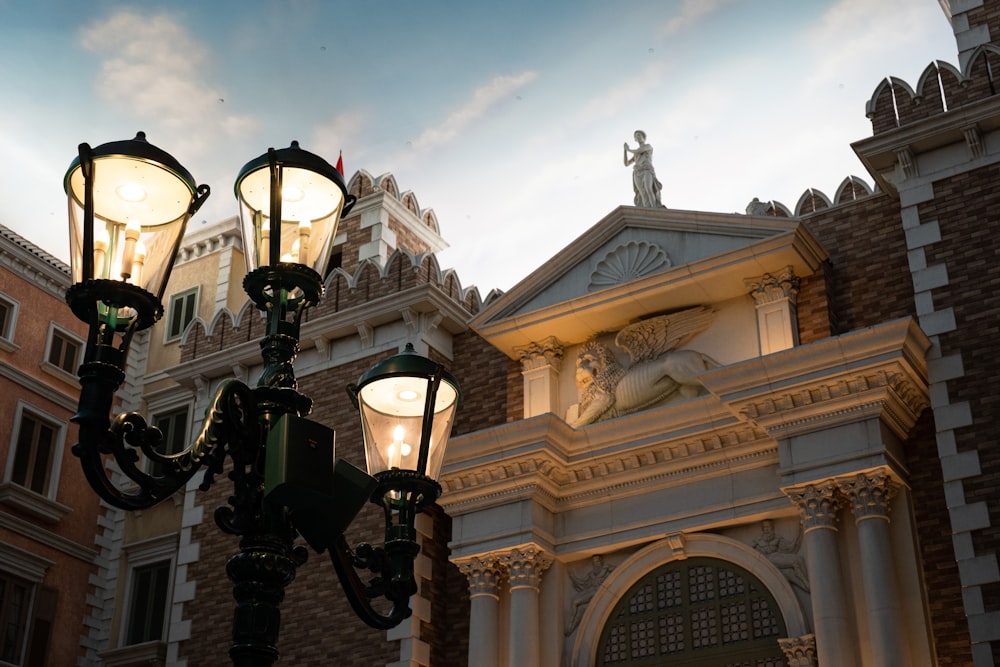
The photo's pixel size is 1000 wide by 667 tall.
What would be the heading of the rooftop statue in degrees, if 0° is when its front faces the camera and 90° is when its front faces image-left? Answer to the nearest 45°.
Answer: approximately 45°

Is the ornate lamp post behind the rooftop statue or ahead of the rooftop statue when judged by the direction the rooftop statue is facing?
ahead
